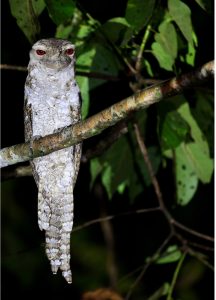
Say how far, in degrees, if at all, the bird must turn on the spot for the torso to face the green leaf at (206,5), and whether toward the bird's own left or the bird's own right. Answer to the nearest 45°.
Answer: approximately 45° to the bird's own left

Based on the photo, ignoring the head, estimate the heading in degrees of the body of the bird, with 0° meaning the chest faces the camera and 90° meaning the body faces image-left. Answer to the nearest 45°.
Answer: approximately 0°

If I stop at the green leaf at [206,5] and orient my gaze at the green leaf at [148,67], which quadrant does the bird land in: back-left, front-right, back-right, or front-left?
front-left

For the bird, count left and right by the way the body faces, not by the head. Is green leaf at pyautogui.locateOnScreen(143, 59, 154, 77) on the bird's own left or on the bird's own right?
on the bird's own left
